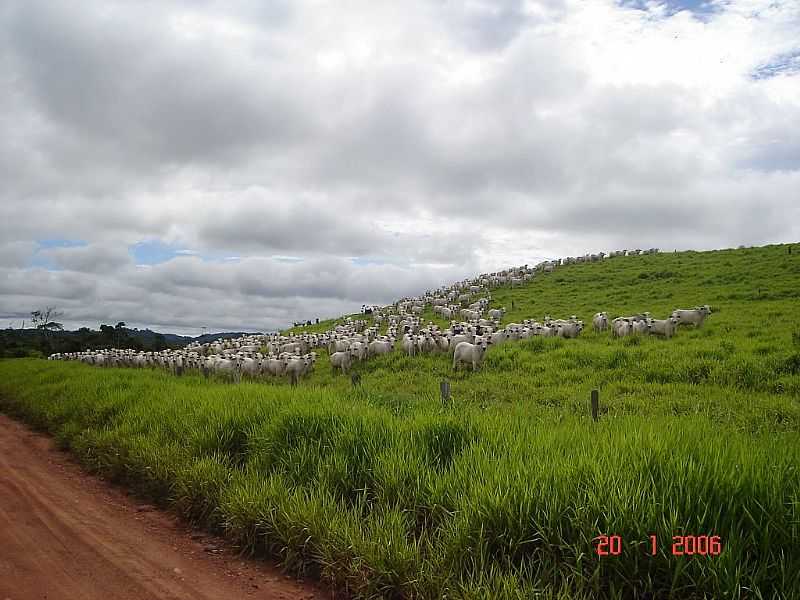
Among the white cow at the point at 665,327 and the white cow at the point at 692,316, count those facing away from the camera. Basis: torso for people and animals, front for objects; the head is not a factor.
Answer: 0

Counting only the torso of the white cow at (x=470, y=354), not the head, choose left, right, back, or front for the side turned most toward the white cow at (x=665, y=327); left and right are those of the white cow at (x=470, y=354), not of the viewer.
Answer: left

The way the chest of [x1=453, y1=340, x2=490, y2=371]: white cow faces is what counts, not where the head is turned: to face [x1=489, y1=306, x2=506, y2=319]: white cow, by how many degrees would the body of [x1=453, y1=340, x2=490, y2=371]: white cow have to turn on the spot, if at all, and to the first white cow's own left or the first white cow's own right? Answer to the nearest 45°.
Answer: approximately 135° to the first white cow's own left

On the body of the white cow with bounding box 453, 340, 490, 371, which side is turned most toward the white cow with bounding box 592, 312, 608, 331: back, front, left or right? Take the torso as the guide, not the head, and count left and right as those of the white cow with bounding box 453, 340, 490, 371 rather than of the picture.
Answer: left
